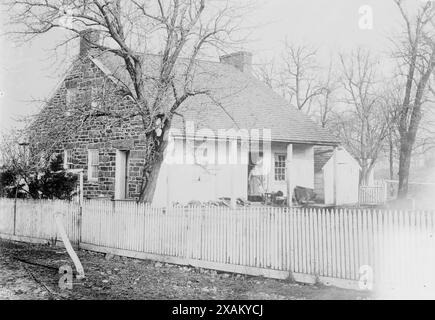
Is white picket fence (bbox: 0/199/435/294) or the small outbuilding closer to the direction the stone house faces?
the white picket fence

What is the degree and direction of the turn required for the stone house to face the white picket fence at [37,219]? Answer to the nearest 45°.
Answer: approximately 90° to its right

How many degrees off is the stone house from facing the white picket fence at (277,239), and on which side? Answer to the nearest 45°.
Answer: approximately 45° to its right

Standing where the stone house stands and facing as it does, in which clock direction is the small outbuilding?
The small outbuilding is roughly at 9 o'clock from the stone house.

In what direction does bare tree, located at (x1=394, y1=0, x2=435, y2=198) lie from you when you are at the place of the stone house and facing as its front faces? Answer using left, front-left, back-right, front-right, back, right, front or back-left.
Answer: front-left

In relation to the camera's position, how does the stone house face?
facing the viewer and to the right of the viewer
